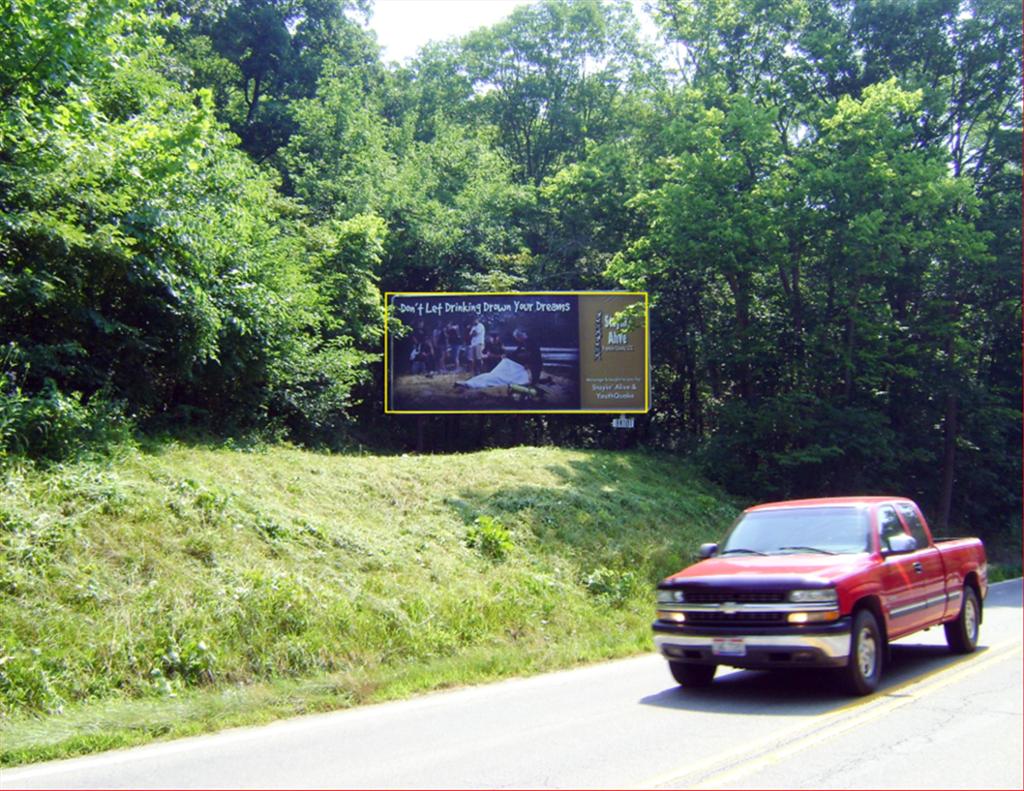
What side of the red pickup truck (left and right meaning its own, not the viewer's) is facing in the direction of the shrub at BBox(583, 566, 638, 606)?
right

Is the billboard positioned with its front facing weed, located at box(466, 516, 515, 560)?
yes

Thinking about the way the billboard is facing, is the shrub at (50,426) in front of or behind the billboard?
in front

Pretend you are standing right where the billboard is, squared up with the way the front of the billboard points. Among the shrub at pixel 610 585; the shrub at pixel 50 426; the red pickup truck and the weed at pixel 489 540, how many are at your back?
0

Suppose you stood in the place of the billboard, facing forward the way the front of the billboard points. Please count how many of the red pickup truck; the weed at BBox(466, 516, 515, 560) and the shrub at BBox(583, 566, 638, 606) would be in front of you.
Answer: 3

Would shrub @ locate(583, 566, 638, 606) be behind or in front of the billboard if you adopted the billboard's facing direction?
in front

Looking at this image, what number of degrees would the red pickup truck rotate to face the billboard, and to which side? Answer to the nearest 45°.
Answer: approximately 90° to its right

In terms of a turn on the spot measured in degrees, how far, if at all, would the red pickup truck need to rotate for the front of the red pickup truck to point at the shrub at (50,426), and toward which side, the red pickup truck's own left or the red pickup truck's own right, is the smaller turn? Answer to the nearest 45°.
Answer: approximately 45° to the red pickup truck's own right

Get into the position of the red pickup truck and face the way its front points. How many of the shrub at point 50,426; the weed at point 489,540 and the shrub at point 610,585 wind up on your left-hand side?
0

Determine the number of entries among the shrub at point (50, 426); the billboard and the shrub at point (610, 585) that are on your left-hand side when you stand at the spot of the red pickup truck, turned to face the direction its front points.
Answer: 0

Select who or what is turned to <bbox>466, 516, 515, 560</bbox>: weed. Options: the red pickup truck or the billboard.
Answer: the billboard

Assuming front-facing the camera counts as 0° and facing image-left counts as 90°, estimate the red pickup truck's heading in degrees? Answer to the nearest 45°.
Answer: approximately 45°

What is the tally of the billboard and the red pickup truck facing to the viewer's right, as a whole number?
0

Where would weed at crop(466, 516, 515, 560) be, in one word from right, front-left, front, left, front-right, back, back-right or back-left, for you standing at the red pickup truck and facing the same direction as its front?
right

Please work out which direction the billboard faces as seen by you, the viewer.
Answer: facing the viewer

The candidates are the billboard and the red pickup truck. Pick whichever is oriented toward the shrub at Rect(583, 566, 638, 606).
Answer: the billboard
